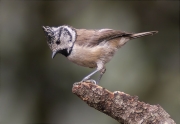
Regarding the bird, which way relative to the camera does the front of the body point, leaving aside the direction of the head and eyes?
to the viewer's left
